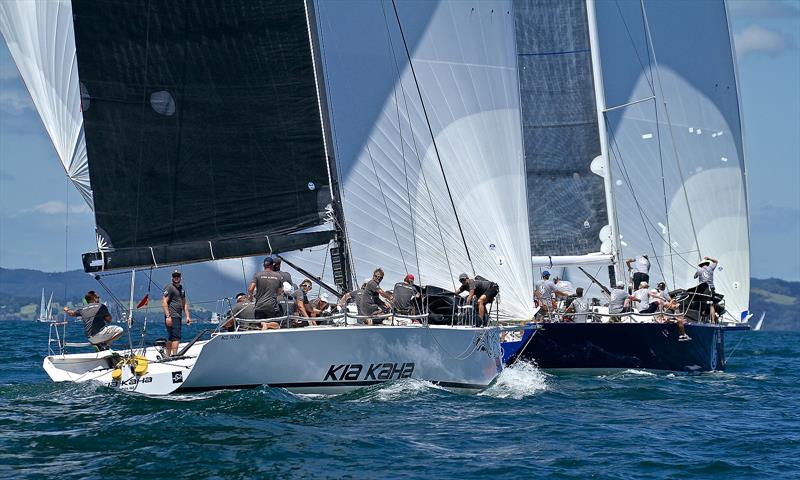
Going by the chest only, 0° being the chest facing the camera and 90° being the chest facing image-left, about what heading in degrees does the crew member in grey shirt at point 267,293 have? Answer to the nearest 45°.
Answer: approximately 180°

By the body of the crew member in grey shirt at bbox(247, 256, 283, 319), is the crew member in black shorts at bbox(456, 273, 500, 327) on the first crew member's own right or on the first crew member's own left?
on the first crew member's own right

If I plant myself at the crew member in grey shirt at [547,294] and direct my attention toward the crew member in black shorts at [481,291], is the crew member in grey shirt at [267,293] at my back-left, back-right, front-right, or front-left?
front-right

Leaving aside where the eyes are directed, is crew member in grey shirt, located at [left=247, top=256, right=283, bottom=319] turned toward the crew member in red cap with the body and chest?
no

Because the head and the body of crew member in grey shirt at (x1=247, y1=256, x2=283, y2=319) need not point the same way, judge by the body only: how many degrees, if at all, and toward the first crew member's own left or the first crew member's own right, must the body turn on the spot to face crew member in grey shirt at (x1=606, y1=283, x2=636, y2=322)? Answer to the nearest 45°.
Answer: approximately 45° to the first crew member's own right

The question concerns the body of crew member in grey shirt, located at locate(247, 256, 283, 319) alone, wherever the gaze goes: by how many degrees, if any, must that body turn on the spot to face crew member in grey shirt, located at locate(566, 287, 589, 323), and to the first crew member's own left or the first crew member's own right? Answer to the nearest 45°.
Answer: approximately 45° to the first crew member's own right
